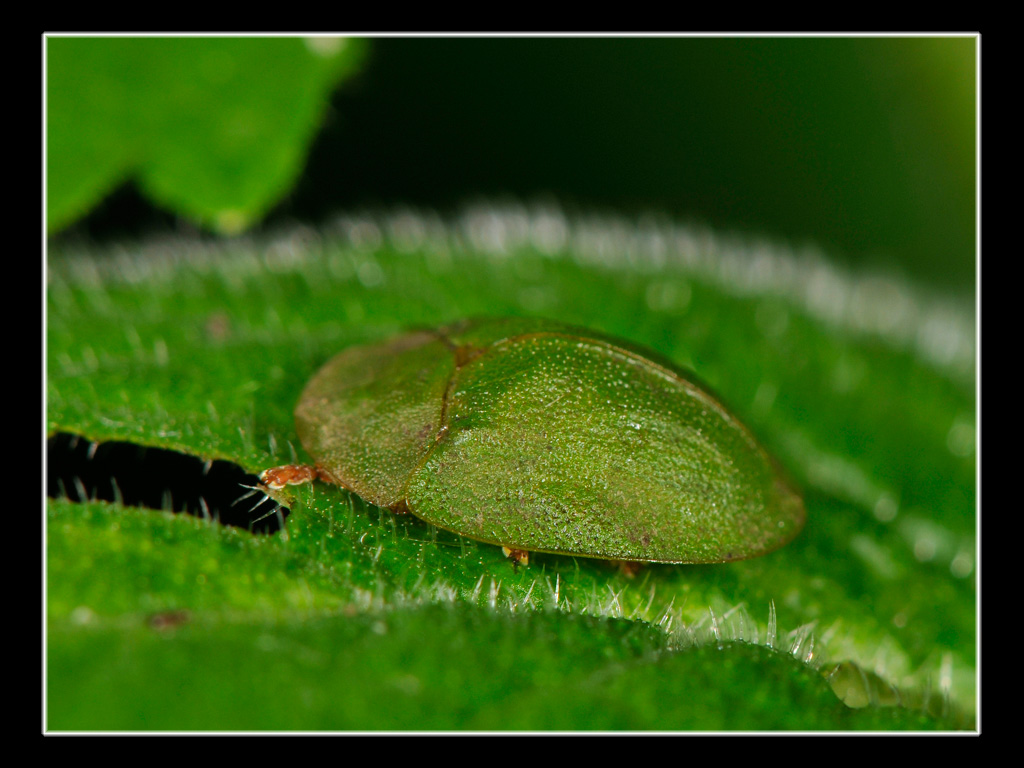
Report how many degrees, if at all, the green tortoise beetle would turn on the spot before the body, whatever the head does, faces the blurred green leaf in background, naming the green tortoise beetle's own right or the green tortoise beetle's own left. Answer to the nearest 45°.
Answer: approximately 45° to the green tortoise beetle's own right

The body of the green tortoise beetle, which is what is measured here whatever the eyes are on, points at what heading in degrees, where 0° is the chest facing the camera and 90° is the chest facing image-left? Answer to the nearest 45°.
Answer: approximately 90°
